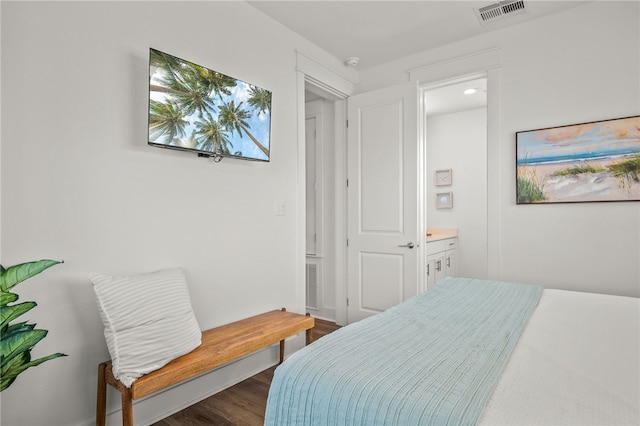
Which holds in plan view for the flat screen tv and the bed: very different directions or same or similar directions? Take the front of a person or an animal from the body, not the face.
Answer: very different directions

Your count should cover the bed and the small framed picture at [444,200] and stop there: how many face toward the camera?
1

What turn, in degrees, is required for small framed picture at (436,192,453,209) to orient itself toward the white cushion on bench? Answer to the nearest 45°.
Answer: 0° — it already faces it

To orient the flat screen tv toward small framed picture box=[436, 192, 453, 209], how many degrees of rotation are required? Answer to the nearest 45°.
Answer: approximately 90° to its left

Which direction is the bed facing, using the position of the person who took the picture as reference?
facing to the left of the viewer

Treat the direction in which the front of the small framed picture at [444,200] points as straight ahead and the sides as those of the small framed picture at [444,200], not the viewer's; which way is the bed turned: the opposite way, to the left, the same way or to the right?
to the right

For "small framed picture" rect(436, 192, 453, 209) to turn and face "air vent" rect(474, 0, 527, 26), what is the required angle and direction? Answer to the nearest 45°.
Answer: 0° — it already faces it

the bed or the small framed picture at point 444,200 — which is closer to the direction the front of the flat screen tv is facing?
the bed

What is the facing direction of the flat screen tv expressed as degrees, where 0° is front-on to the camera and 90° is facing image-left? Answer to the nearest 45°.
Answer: approximately 315°

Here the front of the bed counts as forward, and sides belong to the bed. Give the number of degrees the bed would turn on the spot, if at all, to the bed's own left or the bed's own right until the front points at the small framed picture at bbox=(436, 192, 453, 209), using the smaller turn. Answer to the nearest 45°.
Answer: approximately 90° to the bed's own right

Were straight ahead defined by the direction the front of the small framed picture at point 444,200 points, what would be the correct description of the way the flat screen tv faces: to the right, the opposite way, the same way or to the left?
to the left

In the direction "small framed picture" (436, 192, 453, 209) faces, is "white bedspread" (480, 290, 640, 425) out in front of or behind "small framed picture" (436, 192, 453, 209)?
in front
